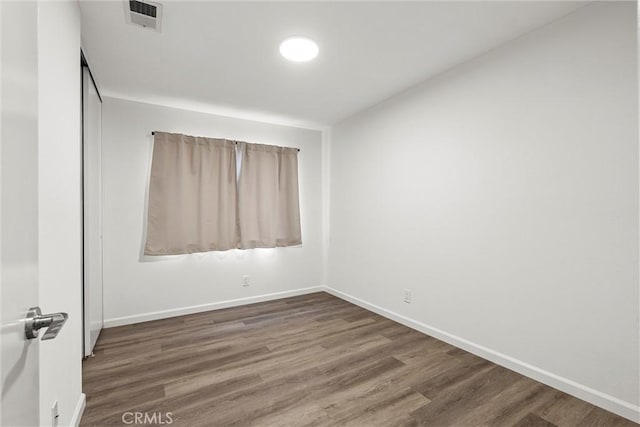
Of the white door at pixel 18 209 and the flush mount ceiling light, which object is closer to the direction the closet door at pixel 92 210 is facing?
the flush mount ceiling light

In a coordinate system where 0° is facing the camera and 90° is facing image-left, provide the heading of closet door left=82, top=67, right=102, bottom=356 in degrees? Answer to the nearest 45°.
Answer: approximately 270°

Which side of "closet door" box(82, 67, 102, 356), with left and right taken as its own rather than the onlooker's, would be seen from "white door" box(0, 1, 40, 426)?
right

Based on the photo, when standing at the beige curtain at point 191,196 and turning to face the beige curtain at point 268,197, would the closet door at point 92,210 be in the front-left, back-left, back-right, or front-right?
back-right

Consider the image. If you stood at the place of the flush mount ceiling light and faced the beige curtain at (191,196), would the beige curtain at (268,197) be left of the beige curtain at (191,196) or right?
right

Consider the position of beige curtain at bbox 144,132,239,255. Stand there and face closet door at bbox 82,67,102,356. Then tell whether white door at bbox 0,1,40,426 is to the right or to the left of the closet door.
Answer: left

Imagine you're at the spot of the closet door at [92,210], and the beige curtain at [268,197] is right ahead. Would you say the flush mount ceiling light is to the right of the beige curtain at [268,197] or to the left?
right

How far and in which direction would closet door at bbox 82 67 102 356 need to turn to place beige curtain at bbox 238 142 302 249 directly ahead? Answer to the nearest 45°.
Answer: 0° — it already faces it
